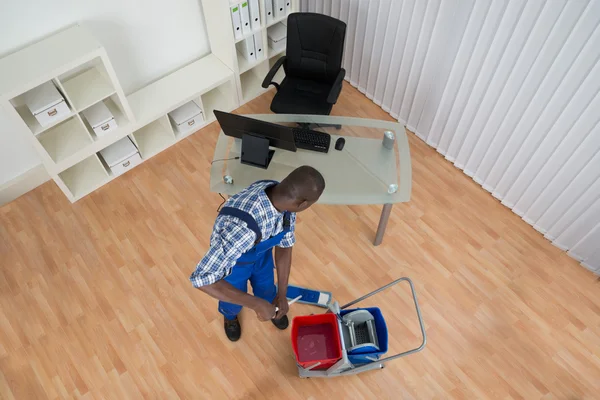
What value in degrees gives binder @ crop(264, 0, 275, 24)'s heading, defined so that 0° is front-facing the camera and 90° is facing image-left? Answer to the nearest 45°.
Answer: approximately 0°

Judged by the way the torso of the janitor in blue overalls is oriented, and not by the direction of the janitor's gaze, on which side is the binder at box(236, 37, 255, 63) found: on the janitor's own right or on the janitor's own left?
on the janitor's own left

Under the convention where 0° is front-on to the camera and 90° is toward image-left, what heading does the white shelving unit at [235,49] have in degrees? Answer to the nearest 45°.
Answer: approximately 315°

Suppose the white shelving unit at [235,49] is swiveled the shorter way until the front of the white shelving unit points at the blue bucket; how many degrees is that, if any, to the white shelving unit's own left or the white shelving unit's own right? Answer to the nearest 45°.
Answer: approximately 45° to the white shelving unit's own right

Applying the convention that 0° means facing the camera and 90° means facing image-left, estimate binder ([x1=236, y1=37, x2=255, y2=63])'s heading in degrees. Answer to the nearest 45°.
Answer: approximately 315°
